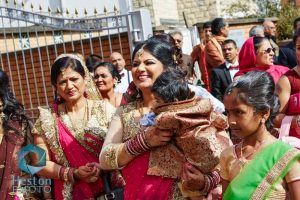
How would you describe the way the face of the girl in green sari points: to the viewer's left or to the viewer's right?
to the viewer's left

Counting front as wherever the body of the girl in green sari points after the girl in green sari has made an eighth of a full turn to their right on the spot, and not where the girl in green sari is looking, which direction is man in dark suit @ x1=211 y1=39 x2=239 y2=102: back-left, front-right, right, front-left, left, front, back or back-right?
right

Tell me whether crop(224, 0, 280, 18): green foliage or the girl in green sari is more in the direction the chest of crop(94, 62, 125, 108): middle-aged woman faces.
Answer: the girl in green sari

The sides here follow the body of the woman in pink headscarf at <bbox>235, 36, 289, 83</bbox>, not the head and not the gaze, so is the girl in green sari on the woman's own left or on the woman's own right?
on the woman's own right

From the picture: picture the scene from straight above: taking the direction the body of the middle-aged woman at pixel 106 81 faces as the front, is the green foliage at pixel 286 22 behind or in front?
behind

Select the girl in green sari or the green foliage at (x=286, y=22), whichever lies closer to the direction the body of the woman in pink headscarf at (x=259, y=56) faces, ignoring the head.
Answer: the girl in green sari

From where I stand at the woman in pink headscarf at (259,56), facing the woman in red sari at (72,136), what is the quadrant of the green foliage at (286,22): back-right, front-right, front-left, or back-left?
back-right

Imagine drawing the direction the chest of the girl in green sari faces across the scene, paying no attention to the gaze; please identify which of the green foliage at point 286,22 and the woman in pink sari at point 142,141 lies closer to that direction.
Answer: the woman in pink sari

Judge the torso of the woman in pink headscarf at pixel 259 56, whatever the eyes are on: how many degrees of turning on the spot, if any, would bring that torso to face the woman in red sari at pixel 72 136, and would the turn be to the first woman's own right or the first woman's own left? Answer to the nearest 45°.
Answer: approximately 90° to the first woman's own right

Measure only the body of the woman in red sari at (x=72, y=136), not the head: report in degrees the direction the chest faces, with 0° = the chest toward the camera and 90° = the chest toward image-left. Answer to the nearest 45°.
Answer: approximately 0°

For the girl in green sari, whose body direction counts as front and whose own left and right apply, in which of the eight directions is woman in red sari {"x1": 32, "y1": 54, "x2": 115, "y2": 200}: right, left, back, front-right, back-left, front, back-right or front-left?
right
